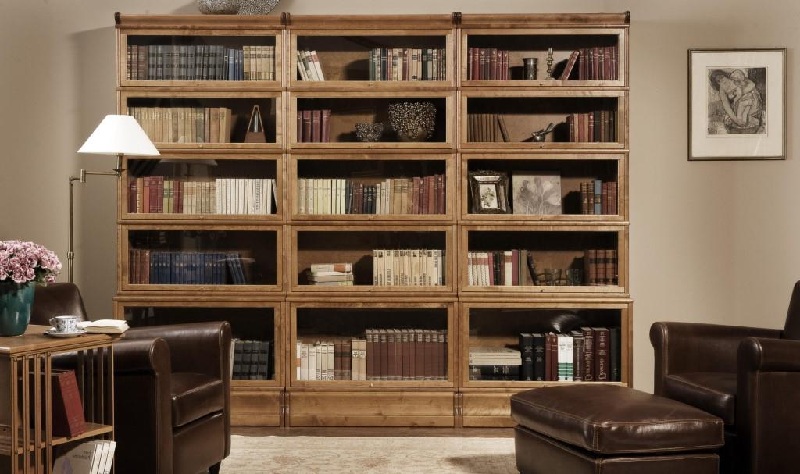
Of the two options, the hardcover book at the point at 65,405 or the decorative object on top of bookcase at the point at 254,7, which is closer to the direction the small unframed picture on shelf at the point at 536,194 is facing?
the hardcover book

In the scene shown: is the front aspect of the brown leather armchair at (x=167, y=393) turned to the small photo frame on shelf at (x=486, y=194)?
no

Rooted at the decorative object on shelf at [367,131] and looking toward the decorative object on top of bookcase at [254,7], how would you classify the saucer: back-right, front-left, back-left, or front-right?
front-left

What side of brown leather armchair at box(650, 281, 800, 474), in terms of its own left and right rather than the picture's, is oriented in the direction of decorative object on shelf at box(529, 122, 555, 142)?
right

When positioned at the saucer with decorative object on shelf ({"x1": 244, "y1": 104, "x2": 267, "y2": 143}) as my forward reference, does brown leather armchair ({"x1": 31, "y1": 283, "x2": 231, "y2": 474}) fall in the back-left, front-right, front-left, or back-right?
front-right

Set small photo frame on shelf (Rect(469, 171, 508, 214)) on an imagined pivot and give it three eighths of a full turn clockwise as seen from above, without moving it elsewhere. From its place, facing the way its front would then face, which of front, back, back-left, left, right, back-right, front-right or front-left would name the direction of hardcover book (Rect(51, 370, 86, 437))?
left

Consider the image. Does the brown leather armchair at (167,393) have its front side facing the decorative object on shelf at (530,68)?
no

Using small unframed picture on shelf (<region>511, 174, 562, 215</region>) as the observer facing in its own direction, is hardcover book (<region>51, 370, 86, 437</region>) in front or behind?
in front

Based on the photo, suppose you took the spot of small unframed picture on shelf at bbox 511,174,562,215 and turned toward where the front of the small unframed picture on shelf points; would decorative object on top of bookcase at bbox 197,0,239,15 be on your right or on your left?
on your right

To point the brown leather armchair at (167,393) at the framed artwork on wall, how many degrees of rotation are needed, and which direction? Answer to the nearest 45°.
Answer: approximately 45° to its left

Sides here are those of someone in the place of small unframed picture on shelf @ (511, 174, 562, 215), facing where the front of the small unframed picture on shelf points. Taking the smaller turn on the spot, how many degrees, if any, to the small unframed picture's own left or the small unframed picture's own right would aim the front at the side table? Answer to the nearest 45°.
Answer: approximately 45° to the small unframed picture's own right

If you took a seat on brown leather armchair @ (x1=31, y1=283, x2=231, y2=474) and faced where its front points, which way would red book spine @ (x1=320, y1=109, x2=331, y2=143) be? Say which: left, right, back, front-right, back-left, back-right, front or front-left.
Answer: left

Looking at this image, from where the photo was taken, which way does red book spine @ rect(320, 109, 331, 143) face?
toward the camera

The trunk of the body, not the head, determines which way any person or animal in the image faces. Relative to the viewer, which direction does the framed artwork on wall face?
toward the camera

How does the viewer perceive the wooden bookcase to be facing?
facing the viewer

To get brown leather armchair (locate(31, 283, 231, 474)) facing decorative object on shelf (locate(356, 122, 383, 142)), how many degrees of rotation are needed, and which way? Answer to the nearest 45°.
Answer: approximately 90° to its left

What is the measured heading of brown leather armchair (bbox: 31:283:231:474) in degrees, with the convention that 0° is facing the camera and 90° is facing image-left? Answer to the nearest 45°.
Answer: approximately 315°
